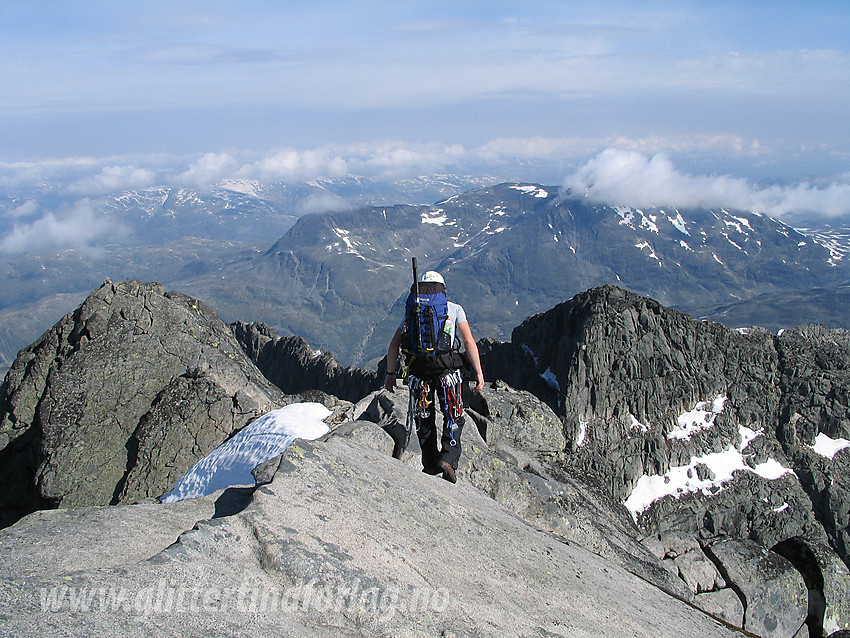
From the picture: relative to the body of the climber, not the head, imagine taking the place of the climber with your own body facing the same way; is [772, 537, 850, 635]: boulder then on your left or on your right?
on your right

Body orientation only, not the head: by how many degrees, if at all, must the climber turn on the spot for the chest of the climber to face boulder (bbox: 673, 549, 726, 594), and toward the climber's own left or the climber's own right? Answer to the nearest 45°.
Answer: approximately 90° to the climber's own right

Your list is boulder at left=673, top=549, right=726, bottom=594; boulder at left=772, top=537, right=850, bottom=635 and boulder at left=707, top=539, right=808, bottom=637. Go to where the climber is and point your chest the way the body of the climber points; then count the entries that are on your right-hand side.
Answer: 3

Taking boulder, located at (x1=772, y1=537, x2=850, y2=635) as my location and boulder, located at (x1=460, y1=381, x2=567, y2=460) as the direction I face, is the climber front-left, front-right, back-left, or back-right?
front-left

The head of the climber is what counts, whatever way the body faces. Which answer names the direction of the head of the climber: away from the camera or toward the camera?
away from the camera

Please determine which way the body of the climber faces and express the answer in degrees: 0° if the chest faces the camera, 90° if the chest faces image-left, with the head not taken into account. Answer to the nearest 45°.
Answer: approximately 180°

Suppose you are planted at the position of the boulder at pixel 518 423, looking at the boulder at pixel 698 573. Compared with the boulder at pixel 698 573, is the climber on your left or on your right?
right

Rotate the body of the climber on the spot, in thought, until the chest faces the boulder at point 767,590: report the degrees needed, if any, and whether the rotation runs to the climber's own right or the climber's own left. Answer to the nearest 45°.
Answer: approximately 90° to the climber's own right
